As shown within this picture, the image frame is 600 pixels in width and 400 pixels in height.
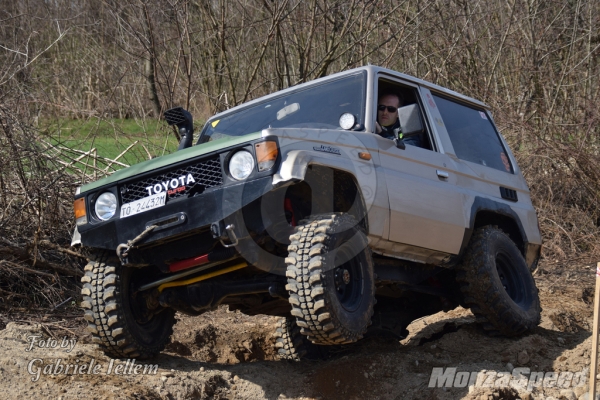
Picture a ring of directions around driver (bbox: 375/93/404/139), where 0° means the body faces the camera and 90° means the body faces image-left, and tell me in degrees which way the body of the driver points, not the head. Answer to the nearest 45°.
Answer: approximately 45°

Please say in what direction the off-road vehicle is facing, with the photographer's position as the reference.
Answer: facing the viewer and to the left of the viewer

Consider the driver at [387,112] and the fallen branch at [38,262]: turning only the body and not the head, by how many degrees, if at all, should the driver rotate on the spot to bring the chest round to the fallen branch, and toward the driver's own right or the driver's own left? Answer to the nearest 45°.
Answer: approximately 90° to the driver's own right

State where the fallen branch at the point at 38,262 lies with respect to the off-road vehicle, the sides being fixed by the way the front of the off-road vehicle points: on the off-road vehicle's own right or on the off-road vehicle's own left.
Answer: on the off-road vehicle's own right
